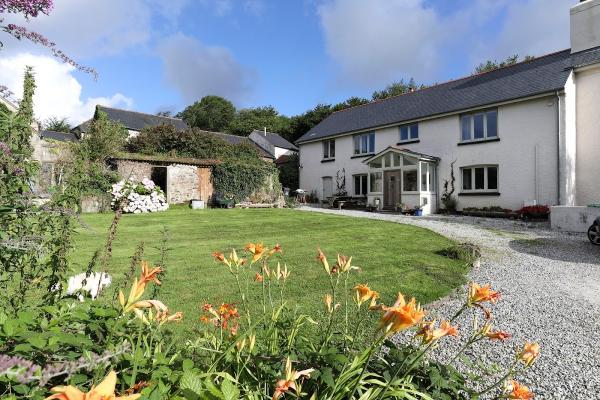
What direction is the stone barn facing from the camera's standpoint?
toward the camera

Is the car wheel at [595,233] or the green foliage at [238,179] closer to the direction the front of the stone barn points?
the car wheel

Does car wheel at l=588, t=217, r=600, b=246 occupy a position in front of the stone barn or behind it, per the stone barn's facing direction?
in front

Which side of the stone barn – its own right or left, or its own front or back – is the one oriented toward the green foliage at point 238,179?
left
